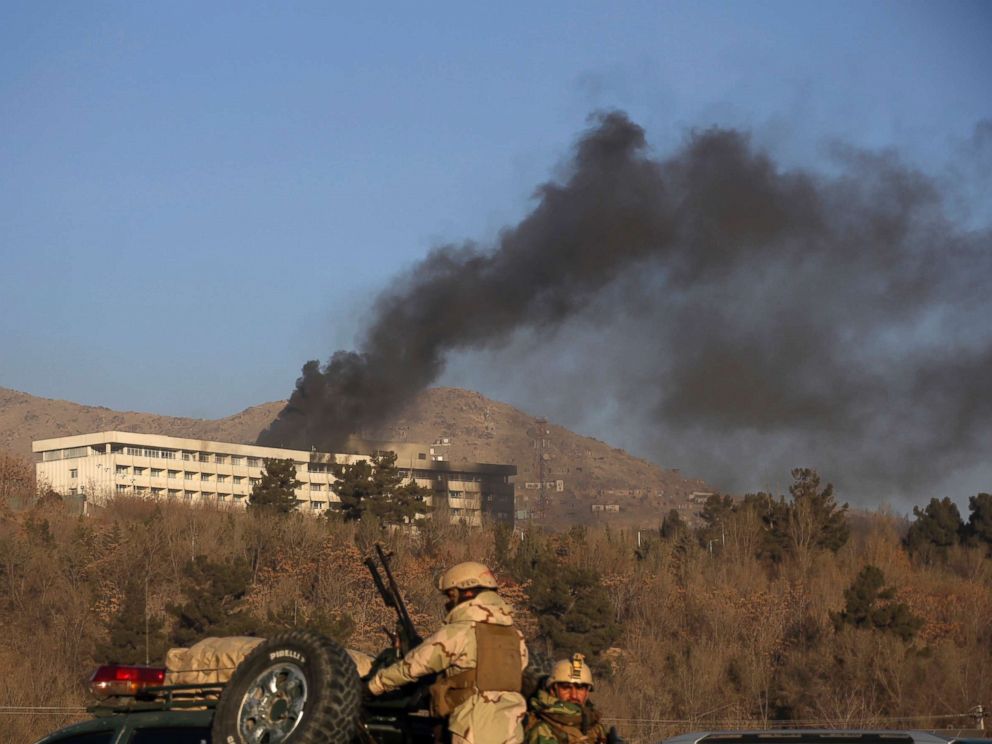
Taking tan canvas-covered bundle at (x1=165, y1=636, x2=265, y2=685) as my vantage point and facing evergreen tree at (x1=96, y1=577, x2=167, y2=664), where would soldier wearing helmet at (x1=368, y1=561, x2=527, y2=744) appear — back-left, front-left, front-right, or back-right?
back-right

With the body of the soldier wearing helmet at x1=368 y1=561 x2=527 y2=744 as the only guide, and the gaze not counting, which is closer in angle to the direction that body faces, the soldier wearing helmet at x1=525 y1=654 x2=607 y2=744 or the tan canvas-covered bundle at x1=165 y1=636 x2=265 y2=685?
the tan canvas-covered bundle

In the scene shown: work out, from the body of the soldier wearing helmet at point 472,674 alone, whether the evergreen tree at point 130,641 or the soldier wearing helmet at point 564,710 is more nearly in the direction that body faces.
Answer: the evergreen tree

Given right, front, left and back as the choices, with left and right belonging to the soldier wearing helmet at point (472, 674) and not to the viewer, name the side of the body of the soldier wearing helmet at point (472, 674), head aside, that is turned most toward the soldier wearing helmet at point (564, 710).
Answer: right

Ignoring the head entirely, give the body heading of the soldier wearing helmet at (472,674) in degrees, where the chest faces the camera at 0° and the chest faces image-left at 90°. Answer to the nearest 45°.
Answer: approximately 135°

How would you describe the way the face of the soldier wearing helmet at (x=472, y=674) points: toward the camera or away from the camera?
away from the camera

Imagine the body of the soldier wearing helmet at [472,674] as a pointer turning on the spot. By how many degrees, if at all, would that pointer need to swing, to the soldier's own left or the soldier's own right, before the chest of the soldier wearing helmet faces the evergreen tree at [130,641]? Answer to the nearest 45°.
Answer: approximately 45° to the soldier's own right
